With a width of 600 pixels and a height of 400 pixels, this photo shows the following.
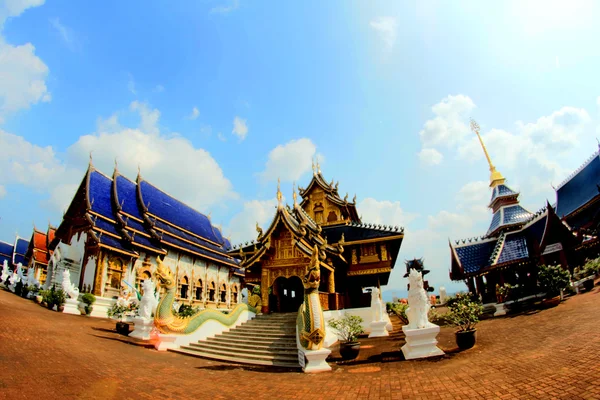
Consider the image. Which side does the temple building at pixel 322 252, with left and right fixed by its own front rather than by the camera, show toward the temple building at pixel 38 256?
right

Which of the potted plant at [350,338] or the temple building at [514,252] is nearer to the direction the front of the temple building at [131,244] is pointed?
the potted plant

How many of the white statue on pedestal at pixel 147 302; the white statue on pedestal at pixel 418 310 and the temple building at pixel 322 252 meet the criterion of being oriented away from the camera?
0

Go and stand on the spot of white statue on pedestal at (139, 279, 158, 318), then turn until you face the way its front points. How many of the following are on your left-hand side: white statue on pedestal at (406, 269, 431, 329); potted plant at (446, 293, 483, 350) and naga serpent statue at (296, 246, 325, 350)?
3

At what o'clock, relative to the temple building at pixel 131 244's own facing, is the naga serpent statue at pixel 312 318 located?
The naga serpent statue is roughly at 10 o'clock from the temple building.

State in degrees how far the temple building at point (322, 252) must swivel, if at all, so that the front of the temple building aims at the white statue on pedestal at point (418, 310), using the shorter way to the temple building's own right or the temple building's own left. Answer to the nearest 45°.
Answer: approximately 45° to the temple building's own left

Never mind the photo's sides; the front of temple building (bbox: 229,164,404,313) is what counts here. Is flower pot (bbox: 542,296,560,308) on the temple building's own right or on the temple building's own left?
on the temple building's own left

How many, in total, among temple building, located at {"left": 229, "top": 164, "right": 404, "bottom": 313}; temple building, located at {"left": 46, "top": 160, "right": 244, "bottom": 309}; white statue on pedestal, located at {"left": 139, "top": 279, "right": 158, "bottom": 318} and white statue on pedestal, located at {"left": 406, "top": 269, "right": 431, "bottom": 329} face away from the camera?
0

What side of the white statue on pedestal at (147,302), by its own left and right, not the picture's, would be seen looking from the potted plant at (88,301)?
right

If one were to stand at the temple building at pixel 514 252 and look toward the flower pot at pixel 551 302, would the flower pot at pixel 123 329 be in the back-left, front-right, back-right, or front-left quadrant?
front-right

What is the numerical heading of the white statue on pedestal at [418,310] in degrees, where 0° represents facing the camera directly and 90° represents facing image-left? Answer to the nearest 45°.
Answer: approximately 45°

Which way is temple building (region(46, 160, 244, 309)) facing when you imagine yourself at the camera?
facing the viewer and to the left of the viewer

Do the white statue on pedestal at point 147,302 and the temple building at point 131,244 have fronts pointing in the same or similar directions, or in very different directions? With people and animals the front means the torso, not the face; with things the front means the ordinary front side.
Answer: same or similar directions
